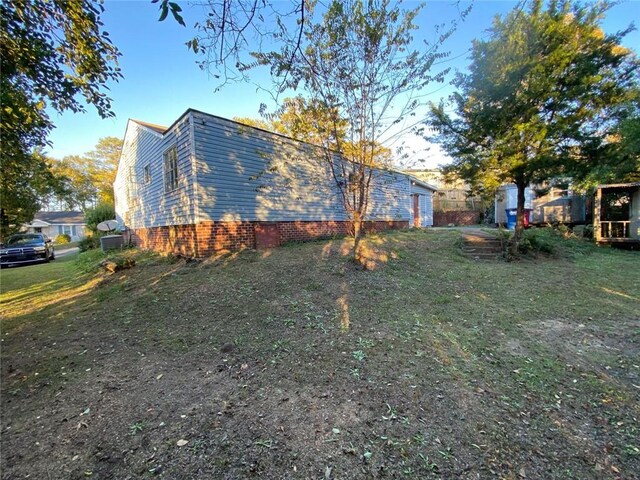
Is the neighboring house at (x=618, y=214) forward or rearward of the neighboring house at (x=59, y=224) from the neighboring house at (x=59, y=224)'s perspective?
forward

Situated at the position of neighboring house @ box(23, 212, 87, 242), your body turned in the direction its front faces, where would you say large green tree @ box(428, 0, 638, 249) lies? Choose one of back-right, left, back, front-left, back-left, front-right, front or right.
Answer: front

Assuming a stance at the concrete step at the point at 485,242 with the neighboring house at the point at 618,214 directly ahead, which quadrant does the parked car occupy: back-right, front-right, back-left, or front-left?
back-left

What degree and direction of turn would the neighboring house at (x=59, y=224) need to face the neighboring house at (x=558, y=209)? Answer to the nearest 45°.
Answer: approximately 45° to its left

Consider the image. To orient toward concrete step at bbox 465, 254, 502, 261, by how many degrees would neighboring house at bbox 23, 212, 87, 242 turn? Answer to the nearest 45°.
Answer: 0° — it already faces it

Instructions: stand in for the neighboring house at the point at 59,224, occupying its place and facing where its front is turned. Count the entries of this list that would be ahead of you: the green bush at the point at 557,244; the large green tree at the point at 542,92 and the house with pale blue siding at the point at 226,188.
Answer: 3

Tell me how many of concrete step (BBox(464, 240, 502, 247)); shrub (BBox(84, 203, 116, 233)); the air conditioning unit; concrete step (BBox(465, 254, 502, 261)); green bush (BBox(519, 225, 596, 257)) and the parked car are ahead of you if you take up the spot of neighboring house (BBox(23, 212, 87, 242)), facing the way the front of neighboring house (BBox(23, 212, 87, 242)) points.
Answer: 6

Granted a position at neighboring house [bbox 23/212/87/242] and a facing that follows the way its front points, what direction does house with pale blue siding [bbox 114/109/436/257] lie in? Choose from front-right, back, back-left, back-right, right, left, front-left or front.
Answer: front

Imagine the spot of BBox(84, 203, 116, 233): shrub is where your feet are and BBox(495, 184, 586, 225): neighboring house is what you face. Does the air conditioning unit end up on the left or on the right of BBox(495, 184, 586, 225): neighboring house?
right

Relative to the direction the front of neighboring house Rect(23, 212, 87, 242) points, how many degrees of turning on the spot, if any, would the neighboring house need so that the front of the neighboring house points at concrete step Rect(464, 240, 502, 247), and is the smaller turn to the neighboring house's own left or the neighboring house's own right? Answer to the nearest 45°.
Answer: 0° — it already faces it

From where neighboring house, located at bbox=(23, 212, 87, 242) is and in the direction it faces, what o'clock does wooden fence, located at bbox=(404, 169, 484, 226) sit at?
wooden fence, located at bbox=(404, 169, 484, 226) is roughly at 11 o'clock from neighboring house, located at bbox=(23, 212, 87, 242).

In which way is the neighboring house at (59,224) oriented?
toward the camera

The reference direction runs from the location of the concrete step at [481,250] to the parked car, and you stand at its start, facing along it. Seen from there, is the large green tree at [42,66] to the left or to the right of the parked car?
left

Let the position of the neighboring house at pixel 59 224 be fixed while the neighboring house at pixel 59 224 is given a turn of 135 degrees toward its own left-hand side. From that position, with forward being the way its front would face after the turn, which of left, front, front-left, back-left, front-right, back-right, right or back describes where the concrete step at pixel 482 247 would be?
back-right

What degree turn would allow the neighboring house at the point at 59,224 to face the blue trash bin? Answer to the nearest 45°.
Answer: approximately 45° to its left

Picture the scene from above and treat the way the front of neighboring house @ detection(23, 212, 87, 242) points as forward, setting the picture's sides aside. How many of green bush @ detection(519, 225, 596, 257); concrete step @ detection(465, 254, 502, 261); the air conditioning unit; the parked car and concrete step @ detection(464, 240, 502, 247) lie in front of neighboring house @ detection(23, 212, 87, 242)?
5

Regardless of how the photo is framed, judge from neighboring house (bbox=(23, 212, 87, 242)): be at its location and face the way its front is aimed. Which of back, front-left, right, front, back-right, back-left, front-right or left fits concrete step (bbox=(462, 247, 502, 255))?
front
